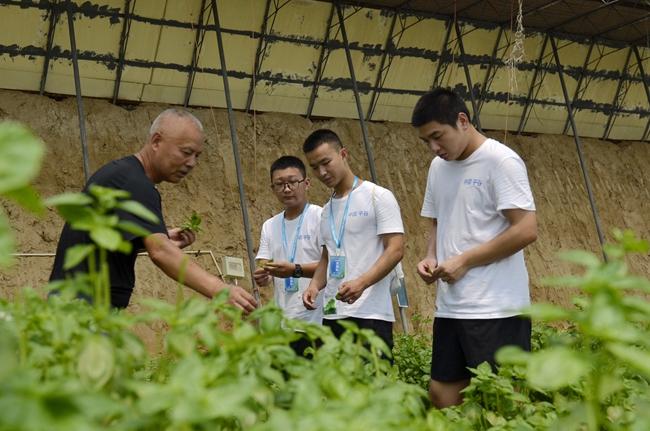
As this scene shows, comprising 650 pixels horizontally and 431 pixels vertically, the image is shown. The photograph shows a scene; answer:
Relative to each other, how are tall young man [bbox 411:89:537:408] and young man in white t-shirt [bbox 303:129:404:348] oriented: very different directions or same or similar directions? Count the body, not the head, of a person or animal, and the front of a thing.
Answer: same or similar directions

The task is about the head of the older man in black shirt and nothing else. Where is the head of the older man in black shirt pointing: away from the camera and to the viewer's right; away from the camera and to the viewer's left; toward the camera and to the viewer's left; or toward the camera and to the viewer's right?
toward the camera and to the viewer's right

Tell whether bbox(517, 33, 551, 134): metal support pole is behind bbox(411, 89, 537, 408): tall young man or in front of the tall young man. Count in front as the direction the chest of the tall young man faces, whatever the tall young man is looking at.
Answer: behind

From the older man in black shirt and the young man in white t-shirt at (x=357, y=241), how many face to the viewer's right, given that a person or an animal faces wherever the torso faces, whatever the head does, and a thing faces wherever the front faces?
1

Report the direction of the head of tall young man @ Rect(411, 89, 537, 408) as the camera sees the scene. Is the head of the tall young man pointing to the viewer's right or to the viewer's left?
to the viewer's left

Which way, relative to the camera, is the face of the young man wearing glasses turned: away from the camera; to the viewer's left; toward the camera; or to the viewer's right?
toward the camera

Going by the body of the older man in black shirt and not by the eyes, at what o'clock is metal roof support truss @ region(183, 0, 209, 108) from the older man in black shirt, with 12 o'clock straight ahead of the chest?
The metal roof support truss is roughly at 9 o'clock from the older man in black shirt.

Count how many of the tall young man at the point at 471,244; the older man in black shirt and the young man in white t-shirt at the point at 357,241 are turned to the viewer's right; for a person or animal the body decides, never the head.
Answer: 1

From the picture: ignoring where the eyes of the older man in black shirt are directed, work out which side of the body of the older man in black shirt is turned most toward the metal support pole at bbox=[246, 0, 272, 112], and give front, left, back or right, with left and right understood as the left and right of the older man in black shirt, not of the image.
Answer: left

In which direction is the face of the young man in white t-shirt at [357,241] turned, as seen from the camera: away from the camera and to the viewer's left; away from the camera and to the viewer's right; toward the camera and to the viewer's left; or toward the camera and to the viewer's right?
toward the camera and to the viewer's left

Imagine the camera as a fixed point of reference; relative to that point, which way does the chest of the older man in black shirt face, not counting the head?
to the viewer's right

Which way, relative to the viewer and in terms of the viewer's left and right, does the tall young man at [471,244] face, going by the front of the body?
facing the viewer and to the left of the viewer
